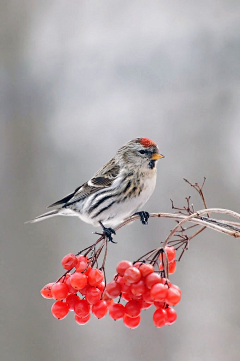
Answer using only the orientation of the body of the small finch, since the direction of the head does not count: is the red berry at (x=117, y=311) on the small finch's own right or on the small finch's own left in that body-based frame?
on the small finch's own right

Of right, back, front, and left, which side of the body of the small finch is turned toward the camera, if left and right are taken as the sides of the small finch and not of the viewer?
right

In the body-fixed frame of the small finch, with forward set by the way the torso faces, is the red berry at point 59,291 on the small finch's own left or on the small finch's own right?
on the small finch's own right

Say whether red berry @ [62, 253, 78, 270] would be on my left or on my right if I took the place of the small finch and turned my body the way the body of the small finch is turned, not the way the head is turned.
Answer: on my right

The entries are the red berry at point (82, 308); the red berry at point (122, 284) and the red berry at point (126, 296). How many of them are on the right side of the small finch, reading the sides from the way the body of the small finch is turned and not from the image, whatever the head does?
3

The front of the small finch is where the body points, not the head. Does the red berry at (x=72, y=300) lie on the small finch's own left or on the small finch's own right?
on the small finch's own right
